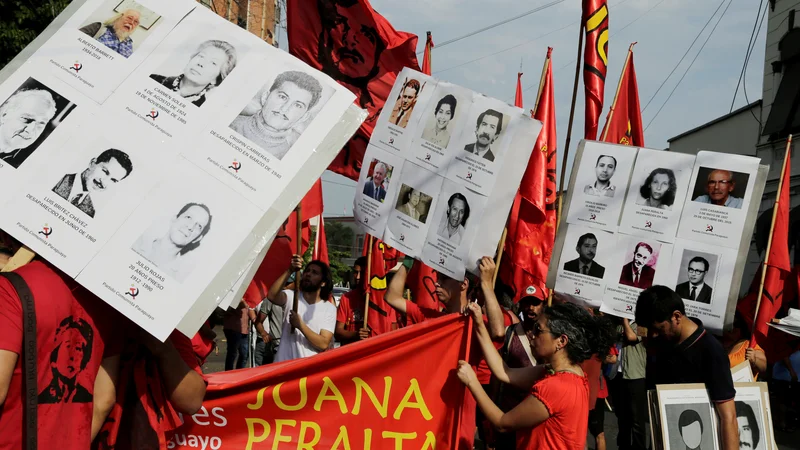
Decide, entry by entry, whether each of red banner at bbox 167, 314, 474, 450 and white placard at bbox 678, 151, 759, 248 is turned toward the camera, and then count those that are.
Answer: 2

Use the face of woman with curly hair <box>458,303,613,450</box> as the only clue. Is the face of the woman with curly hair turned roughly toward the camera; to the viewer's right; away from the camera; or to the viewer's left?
to the viewer's left

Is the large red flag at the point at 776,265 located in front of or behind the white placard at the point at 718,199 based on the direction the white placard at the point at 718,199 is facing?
behind

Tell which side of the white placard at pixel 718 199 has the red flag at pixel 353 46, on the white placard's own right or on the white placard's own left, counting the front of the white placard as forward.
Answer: on the white placard's own right

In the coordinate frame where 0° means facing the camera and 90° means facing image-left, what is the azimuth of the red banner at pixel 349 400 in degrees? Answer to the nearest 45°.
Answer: approximately 0°
